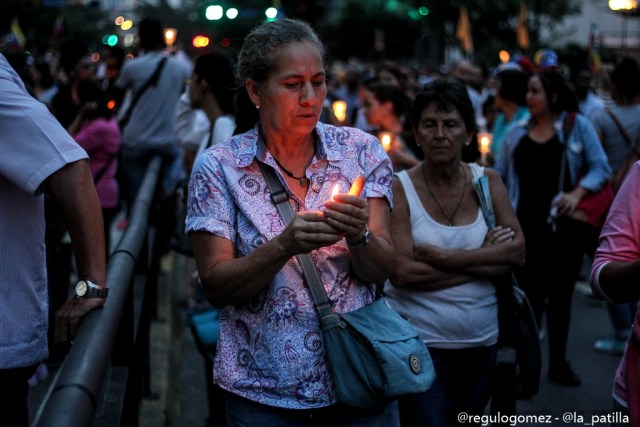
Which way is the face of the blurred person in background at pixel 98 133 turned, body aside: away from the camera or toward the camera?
away from the camera

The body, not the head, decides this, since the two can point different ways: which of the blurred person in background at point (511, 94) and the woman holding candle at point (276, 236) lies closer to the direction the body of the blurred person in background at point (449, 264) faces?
the woman holding candle

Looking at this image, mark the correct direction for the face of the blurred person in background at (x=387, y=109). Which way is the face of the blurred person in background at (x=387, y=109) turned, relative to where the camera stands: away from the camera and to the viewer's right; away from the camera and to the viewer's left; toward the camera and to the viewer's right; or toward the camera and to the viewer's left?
toward the camera and to the viewer's left

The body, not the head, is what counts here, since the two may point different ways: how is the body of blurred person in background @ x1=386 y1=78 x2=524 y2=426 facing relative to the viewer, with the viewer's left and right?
facing the viewer
